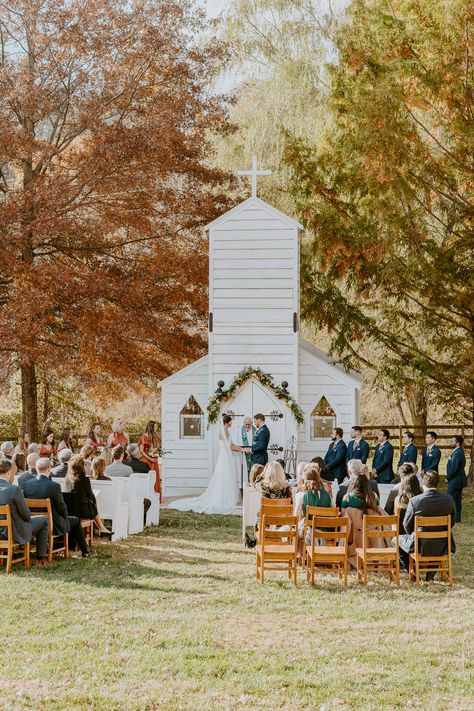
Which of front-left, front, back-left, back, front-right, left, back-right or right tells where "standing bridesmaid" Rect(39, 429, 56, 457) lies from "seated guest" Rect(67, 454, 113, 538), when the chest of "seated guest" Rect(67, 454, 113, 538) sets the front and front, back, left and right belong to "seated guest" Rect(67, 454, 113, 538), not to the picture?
front-left

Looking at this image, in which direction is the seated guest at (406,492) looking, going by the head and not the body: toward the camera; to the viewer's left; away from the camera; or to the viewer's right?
away from the camera

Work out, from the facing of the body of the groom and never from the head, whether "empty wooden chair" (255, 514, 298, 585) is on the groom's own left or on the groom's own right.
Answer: on the groom's own left

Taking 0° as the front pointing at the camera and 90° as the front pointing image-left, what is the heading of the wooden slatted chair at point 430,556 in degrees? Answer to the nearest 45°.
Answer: approximately 180°

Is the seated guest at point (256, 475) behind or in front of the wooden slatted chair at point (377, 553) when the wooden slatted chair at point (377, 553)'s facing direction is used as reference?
in front

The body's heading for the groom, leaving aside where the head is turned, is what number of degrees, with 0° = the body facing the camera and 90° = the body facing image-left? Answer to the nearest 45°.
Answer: approximately 90°

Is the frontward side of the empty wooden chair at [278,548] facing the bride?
yes

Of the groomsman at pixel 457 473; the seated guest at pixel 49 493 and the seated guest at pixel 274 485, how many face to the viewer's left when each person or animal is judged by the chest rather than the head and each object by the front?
1

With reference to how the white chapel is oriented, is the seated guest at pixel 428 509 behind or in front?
in front

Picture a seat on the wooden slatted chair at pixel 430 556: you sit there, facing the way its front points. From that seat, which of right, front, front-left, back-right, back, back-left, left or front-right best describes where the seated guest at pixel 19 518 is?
left

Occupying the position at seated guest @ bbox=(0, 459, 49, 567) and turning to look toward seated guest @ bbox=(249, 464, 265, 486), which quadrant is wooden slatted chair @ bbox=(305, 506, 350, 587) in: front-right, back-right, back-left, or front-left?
front-right

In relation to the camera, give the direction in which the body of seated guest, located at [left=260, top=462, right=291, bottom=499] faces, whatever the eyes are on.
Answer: away from the camera

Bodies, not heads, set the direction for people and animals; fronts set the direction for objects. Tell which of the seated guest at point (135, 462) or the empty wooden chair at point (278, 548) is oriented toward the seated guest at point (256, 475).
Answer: the empty wooden chair

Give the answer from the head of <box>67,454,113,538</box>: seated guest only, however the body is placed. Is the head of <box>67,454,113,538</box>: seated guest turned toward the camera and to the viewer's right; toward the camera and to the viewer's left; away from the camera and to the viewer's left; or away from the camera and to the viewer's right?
away from the camera and to the viewer's right

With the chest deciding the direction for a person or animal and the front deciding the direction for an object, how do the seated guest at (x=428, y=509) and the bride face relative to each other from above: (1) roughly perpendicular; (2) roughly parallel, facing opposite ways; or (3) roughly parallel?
roughly perpendicular

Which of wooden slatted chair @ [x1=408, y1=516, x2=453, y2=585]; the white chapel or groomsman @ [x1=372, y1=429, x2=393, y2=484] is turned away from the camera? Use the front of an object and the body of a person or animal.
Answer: the wooden slatted chair

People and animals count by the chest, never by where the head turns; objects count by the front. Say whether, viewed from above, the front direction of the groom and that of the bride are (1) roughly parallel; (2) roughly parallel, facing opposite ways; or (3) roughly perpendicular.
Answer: roughly parallel, facing opposite ways

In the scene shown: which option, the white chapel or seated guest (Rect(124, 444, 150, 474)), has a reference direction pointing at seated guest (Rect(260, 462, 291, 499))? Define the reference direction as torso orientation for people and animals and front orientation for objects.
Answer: the white chapel

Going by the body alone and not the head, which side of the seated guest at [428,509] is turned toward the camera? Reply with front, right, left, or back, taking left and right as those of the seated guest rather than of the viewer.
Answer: back

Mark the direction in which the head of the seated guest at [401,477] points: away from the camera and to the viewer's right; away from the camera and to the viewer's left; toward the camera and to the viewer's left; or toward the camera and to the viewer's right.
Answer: away from the camera and to the viewer's left

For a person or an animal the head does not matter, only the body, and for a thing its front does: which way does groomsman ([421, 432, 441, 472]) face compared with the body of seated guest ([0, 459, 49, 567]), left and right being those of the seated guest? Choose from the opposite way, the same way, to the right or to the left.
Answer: the opposite way

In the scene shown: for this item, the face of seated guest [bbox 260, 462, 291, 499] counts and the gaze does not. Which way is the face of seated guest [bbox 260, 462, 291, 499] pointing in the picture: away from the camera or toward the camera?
away from the camera

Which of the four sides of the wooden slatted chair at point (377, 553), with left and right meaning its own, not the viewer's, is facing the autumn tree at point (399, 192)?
front
